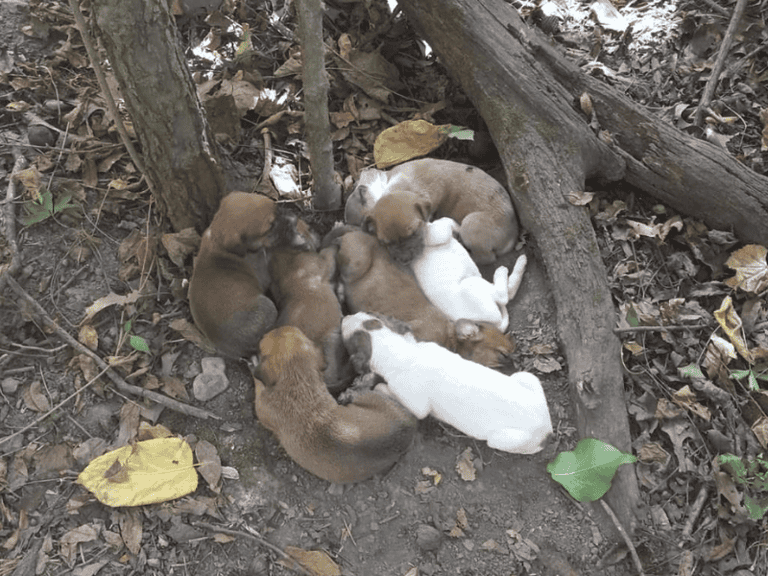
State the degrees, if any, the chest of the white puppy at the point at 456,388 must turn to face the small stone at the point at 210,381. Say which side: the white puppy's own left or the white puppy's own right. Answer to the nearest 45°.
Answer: approximately 45° to the white puppy's own left

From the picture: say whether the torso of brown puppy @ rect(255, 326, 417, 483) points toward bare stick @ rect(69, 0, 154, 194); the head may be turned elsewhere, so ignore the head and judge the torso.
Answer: yes

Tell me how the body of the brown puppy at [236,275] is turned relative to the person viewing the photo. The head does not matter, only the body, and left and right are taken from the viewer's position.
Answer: facing away from the viewer and to the right of the viewer

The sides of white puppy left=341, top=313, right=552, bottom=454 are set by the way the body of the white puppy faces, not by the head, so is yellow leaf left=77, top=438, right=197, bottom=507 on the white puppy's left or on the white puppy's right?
on the white puppy's left

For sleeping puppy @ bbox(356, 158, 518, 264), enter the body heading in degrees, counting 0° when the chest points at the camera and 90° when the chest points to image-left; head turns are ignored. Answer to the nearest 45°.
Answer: approximately 45°

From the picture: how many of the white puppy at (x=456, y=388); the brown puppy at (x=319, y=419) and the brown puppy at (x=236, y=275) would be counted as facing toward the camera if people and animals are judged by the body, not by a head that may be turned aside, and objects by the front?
0

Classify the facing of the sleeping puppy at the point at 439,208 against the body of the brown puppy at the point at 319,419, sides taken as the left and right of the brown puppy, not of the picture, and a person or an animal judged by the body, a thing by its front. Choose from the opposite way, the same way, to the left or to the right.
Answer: to the left

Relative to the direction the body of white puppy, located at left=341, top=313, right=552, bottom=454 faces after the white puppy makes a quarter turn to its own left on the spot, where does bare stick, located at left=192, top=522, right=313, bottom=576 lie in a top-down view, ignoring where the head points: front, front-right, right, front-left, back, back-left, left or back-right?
front

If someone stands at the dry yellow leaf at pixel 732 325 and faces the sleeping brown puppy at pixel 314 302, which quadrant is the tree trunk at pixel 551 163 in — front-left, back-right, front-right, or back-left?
front-right

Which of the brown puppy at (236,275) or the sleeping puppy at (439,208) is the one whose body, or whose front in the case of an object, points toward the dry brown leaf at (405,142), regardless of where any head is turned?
the brown puppy

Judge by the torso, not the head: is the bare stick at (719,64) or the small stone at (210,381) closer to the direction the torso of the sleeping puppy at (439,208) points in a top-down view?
the small stone

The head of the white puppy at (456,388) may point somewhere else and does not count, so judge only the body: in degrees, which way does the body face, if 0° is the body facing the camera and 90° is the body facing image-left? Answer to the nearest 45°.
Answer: approximately 135°
